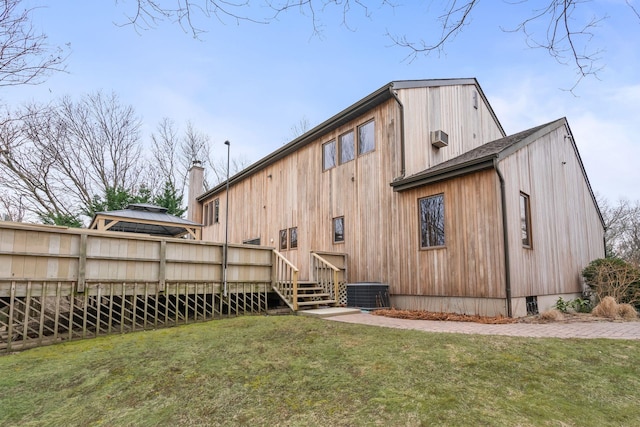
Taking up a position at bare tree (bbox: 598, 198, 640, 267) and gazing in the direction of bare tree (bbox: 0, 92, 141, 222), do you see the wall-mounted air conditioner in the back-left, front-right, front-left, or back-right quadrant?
front-left

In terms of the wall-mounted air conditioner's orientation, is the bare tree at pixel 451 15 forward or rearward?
forward

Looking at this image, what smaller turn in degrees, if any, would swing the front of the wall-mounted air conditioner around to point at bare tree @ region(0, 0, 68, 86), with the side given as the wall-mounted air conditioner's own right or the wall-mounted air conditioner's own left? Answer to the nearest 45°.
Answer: approximately 90° to the wall-mounted air conditioner's own right

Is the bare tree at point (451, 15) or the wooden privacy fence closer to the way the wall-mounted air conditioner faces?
the bare tree

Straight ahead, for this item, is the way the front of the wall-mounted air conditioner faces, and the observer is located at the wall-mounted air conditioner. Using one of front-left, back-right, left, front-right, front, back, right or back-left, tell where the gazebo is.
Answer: back-right

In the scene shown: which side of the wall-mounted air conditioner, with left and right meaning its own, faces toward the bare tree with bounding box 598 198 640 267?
left

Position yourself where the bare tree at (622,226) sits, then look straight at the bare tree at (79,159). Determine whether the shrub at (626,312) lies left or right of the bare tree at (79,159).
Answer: left
